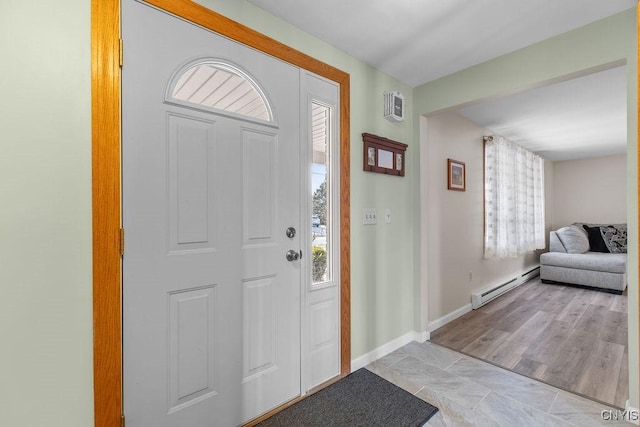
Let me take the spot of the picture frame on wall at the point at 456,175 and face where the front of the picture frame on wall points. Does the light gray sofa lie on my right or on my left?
on my left

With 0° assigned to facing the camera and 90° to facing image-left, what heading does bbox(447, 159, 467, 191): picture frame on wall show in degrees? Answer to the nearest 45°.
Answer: approximately 315°

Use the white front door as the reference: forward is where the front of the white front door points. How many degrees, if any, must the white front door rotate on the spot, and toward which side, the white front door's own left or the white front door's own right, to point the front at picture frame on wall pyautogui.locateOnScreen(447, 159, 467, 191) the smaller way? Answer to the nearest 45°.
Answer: approximately 45° to the white front door's own left

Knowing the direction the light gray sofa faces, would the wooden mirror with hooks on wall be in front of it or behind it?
in front

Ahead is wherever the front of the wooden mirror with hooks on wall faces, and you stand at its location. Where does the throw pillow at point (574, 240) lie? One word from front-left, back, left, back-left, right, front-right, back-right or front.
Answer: left

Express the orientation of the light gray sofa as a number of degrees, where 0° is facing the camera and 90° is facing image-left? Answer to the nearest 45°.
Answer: approximately 0°

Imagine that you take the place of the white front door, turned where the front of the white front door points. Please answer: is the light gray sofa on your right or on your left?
on your left

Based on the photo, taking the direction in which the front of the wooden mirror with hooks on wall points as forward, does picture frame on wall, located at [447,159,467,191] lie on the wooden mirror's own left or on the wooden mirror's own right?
on the wooden mirror's own left

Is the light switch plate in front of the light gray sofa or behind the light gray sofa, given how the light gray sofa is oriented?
in front
